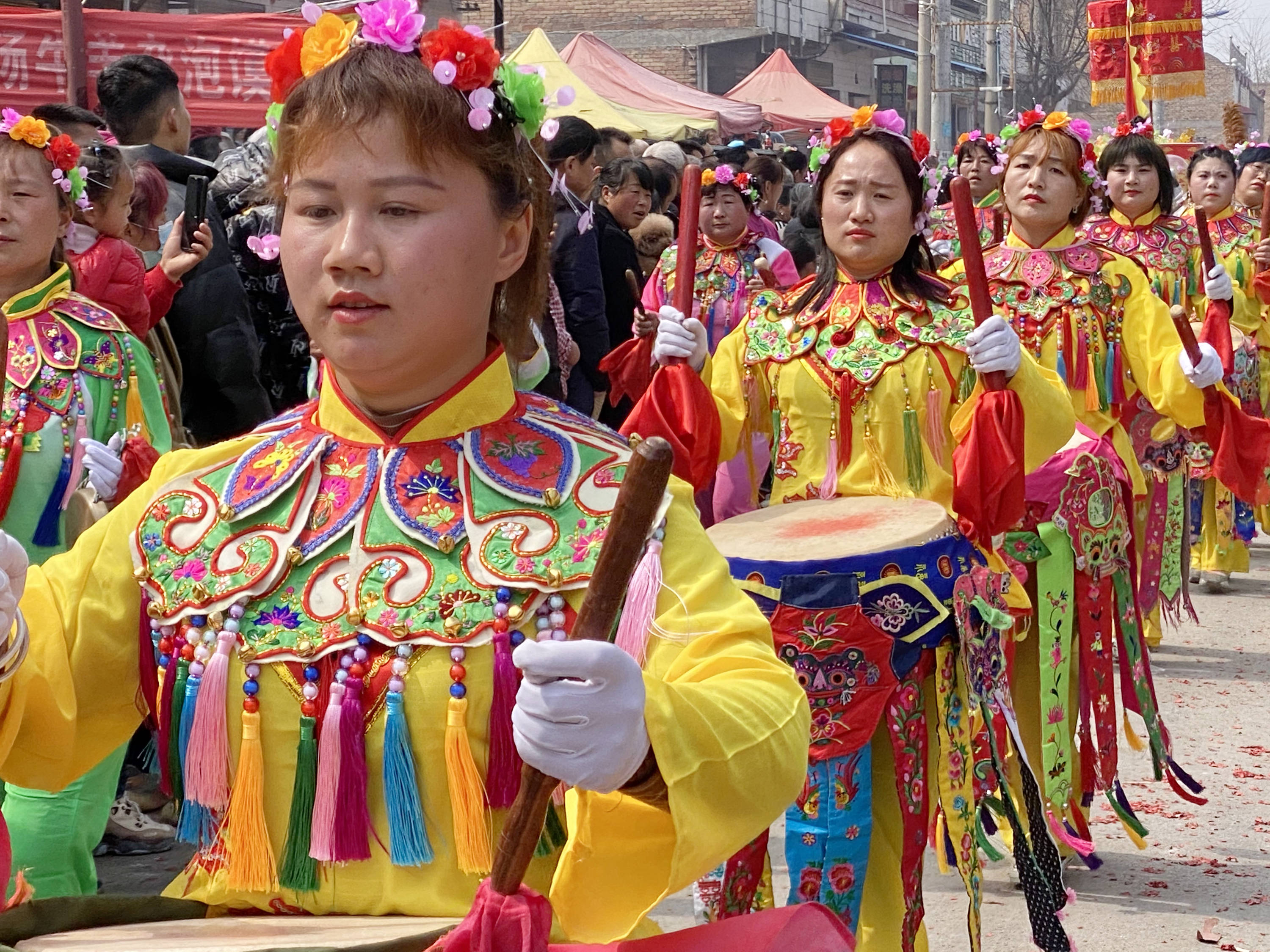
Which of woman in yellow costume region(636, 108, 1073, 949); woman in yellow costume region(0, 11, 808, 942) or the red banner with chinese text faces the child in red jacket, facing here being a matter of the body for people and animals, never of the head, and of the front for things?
the red banner with chinese text

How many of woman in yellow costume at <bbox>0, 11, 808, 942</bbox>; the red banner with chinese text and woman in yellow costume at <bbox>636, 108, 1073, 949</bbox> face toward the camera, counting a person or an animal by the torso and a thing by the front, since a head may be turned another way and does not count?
3

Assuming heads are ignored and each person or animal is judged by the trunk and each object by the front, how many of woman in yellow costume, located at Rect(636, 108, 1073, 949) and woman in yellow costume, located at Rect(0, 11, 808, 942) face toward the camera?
2

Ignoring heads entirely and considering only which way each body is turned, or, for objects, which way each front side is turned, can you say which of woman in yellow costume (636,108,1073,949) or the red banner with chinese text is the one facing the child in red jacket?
the red banner with chinese text

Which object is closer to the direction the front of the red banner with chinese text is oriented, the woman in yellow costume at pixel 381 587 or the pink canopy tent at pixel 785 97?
the woman in yellow costume

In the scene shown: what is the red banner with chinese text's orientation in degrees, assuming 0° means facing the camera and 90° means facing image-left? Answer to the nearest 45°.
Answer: approximately 0°

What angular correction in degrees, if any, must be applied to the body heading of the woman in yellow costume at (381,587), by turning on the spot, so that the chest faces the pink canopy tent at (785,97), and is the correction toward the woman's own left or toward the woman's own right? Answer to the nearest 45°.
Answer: approximately 180°

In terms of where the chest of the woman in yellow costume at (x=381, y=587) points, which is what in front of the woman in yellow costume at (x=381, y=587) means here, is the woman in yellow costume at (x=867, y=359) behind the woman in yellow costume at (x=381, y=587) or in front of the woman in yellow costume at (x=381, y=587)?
behind

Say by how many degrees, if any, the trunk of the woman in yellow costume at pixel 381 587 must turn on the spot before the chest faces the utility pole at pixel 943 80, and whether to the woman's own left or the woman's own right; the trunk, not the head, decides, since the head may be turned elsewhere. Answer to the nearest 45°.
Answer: approximately 180°

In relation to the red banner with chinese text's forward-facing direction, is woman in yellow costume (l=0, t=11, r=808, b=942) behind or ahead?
ahead

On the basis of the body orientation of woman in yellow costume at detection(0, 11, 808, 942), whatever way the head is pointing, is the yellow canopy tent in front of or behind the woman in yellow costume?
behind
